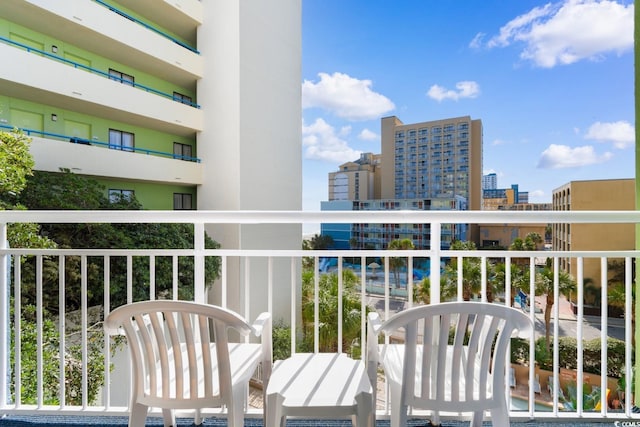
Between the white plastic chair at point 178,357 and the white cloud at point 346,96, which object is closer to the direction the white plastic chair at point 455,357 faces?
the white cloud

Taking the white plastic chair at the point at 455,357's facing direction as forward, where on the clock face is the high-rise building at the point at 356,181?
The high-rise building is roughly at 1 o'clock from the white plastic chair.

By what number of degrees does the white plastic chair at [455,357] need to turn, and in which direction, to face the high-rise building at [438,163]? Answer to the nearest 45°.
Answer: approximately 45° to its right

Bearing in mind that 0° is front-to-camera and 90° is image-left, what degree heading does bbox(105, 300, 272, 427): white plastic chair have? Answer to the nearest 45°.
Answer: approximately 225°

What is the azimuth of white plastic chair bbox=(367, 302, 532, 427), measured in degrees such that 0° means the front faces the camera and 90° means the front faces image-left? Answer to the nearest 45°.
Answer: approximately 135°

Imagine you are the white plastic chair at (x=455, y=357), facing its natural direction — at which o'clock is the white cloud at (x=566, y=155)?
The white cloud is roughly at 2 o'clock from the white plastic chair.

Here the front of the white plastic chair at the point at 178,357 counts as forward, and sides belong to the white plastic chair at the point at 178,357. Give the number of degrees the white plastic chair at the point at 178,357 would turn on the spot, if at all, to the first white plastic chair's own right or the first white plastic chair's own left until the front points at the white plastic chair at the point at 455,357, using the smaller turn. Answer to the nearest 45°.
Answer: approximately 45° to the first white plastic chair's own right

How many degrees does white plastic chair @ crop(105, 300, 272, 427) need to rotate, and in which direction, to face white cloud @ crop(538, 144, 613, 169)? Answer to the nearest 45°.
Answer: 0° — it already faces it

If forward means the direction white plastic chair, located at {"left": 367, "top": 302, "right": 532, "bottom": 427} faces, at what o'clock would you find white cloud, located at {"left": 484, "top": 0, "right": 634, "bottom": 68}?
The white cloud is roughly at 2 o'clock from the white plastic chair.

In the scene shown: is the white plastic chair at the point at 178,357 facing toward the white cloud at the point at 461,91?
yes
